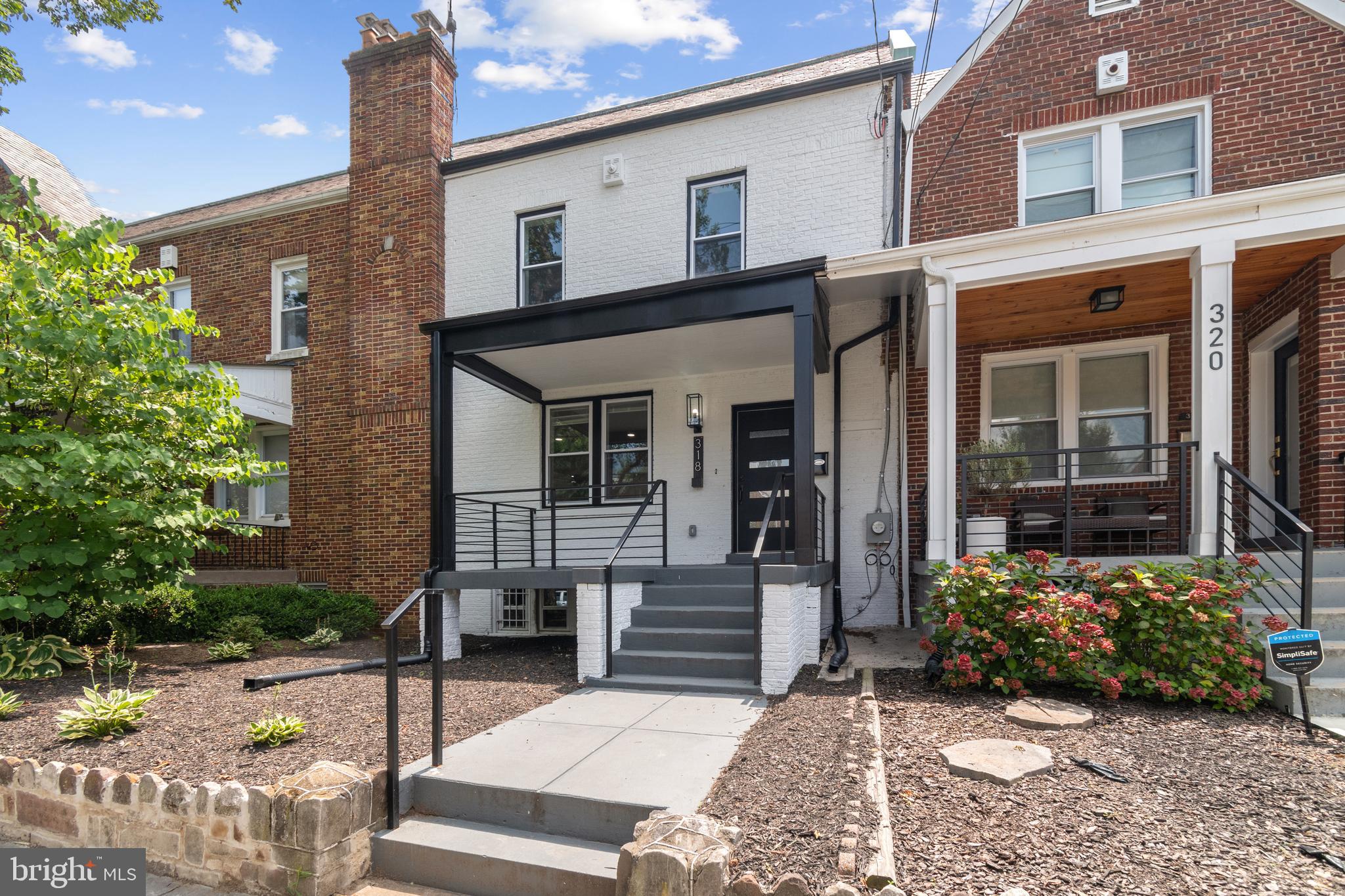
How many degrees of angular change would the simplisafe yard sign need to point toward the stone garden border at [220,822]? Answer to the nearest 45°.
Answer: approximately 45° to its right

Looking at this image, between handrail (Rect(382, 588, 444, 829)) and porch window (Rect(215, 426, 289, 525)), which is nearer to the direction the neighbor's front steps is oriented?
the handrail

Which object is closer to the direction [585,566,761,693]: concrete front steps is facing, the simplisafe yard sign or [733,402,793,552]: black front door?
the simplisafe yard sign

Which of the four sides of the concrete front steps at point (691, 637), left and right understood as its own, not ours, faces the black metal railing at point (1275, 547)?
left
